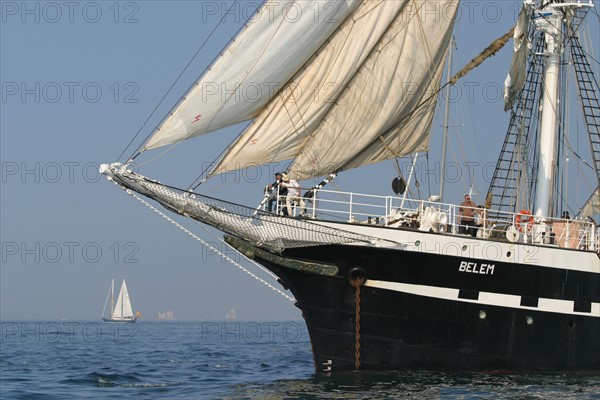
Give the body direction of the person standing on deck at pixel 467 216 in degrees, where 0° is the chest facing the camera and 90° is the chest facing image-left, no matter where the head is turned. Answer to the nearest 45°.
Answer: approximately 0°

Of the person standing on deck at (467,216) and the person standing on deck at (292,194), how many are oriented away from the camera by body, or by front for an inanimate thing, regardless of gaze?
0

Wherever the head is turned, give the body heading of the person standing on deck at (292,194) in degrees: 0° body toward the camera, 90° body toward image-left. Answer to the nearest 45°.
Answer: approximately 45°

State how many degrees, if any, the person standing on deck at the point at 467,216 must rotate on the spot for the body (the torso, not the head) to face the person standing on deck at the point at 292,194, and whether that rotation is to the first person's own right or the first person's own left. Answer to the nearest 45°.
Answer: approximately 45° to the first person's own right
